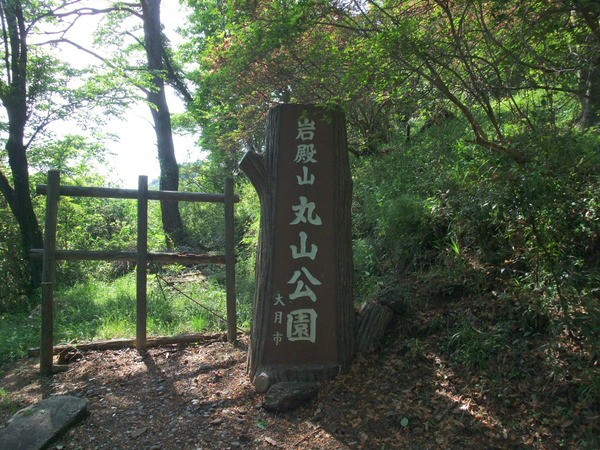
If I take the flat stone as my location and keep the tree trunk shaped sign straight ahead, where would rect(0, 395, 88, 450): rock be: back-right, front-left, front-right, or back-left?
back-left

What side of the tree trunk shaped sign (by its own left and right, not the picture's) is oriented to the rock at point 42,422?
right

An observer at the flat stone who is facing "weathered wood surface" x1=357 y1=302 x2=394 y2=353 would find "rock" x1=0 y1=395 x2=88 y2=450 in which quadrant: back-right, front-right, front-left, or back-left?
back-left

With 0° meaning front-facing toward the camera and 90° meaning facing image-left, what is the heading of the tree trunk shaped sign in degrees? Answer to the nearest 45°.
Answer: approximately 0°
